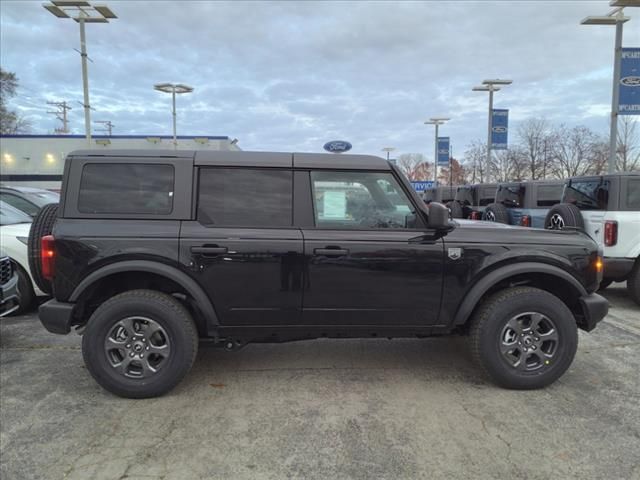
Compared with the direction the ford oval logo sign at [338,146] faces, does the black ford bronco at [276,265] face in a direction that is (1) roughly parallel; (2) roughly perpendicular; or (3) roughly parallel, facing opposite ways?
roughly perpendicular

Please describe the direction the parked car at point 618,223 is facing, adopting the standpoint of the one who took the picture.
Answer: facing away from the viewer and to the right of the viewer

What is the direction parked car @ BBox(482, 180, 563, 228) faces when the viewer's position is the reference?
facing away from the viewer and to the right of the viewer

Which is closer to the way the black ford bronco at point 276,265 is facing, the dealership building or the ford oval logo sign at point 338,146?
the ford oval logo sign

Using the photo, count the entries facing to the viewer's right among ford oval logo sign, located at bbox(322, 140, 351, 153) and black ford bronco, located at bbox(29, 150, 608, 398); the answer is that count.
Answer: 1

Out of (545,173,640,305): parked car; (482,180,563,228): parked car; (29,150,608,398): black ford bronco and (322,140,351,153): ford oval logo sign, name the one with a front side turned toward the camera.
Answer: the ford oval logo sign

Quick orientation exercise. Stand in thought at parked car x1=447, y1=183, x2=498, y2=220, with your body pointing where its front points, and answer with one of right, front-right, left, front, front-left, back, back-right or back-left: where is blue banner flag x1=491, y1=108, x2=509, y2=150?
front-left

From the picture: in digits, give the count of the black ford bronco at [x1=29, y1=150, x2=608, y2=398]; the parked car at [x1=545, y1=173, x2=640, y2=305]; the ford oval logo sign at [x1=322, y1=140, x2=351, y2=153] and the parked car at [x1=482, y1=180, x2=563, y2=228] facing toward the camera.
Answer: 1

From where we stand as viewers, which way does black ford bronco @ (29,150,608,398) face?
facing to the right of the viewer

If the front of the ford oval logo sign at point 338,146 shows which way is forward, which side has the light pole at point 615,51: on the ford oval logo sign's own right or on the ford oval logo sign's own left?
on the ford oval logo sign's own left

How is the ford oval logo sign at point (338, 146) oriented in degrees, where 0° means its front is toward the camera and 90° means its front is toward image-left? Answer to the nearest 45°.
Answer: approximately 0°

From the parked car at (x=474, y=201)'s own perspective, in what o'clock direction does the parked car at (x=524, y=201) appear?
the parked car at (x=524, y=201) is roughly at 4 o'clock from the parked car at (x=474, y=201).

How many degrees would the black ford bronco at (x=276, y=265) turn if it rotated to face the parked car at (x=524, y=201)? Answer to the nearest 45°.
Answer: approximately 45° to its left

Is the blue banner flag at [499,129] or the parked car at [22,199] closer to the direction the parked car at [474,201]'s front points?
the blue banner flag

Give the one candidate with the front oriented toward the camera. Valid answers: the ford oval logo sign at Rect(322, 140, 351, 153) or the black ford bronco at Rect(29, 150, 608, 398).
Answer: the ford oval logo sign

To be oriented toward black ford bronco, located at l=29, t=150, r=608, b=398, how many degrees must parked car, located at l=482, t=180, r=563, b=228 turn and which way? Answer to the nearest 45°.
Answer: approximately 135° to its right

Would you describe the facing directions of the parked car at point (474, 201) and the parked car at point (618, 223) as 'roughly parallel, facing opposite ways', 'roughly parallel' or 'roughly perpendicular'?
roughly parallel
